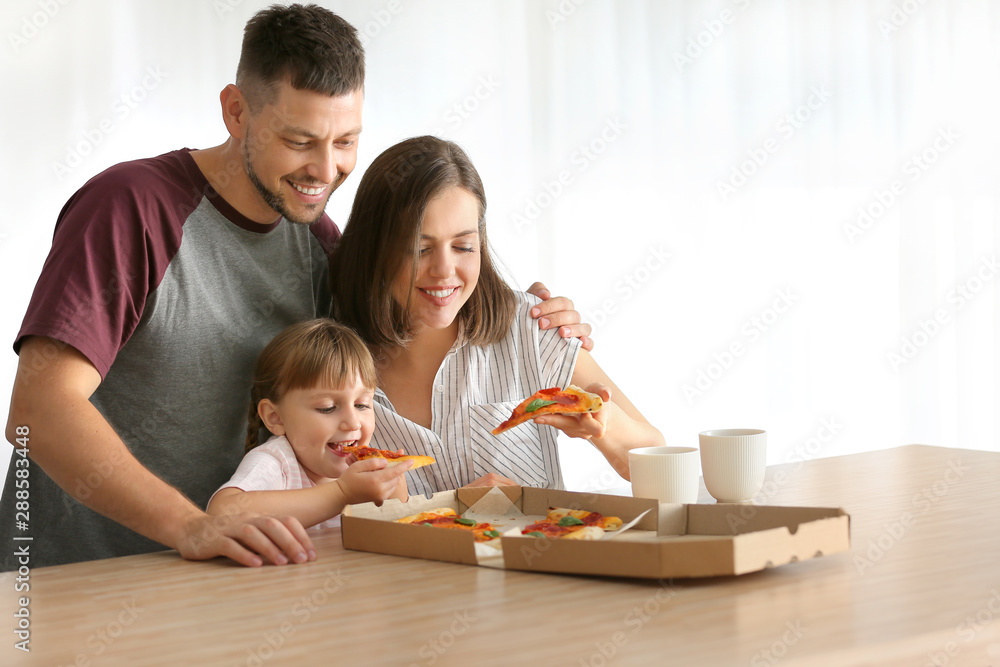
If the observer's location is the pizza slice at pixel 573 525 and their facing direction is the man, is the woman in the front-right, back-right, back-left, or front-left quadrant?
front-right

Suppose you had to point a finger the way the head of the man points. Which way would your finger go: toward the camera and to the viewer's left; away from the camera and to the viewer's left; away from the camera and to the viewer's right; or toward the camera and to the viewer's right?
toward the camera and to the viewer's right

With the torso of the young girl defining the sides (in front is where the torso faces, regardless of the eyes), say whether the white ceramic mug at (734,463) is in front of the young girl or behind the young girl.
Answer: in front

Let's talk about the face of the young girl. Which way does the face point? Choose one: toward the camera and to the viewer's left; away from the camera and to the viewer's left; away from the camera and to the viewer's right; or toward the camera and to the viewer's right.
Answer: toward the camera and to the viewer's right

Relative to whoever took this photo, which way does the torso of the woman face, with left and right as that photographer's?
facing the viewer

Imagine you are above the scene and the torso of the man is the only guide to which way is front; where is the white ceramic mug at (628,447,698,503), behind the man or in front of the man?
in front

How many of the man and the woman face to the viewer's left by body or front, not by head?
0

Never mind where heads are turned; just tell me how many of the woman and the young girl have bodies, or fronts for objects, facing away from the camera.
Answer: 0

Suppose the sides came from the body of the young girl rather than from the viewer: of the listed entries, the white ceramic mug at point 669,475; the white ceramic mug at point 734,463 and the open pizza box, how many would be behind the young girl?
0

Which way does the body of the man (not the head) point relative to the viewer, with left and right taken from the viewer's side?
facing the viewer and to the right of the viewer

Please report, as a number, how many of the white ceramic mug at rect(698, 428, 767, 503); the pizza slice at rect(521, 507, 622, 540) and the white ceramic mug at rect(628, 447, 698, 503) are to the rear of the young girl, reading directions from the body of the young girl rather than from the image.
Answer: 0

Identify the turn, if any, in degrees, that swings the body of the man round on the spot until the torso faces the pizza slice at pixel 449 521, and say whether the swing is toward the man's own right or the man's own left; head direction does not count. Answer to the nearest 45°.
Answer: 0° — they already face it

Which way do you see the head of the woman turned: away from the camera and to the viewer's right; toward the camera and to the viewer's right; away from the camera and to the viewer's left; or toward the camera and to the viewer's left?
toward the camera and to the viewer's right

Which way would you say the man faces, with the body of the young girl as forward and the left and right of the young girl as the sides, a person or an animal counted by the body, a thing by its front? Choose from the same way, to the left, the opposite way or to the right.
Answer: the same way

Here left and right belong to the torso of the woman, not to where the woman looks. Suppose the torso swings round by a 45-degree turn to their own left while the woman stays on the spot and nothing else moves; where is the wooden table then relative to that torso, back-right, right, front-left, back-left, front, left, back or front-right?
front-right

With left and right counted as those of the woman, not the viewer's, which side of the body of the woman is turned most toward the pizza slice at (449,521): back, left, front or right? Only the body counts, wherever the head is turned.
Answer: front

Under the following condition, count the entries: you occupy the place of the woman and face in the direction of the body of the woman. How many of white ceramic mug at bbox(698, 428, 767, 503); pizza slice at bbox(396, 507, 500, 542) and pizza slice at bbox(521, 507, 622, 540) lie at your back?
0
